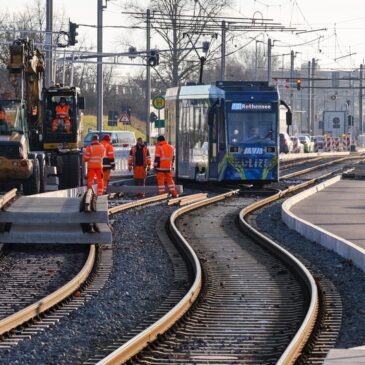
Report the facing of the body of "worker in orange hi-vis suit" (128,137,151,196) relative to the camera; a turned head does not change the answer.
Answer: toward the camera

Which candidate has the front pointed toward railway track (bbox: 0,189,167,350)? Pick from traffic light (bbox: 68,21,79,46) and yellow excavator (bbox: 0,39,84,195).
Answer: the yellow excavator

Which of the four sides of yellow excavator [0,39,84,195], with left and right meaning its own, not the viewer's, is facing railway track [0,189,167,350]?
front

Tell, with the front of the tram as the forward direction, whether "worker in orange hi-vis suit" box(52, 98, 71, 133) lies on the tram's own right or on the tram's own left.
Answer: on the tram's own right

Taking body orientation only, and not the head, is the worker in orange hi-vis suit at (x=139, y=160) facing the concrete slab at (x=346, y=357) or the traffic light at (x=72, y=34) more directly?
the concrete slab

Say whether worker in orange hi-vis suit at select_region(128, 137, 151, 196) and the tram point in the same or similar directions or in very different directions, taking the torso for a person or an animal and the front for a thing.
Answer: same or similar directions

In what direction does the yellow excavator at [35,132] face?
toward the camera

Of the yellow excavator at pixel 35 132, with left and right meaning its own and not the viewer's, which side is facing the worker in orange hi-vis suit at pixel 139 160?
left

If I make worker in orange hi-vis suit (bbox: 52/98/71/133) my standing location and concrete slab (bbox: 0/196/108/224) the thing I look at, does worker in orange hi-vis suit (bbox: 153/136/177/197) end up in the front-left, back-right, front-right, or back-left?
front-left

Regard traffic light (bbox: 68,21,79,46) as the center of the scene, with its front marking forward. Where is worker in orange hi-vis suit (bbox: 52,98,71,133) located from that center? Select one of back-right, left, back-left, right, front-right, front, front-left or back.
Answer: right
